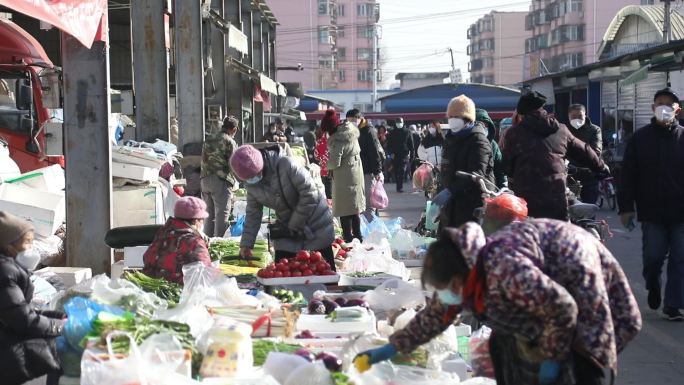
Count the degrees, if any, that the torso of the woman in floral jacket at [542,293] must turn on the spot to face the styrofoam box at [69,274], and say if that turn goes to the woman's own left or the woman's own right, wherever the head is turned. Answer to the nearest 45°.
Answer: approximately 45° to the woman's own right

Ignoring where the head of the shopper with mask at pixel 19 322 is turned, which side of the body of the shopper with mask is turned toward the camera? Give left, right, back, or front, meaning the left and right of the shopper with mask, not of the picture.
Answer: right

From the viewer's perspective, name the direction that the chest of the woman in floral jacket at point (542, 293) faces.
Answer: to the viewer's left

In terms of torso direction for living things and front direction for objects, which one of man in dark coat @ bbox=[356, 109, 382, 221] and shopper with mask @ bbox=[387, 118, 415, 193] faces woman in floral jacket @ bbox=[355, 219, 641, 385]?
the shopper with mask

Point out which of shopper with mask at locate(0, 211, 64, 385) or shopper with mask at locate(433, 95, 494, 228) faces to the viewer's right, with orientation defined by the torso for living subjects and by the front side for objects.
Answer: shopper with mask at locate(0, 211, 64, 385)

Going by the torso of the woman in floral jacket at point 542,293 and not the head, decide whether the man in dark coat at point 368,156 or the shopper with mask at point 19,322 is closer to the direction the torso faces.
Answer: the shopper with mask
